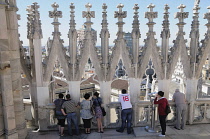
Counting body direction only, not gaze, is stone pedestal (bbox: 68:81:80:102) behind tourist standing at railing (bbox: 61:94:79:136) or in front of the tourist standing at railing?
in front

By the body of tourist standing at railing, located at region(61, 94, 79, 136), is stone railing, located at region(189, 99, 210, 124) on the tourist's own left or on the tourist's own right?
on the tourist's own right

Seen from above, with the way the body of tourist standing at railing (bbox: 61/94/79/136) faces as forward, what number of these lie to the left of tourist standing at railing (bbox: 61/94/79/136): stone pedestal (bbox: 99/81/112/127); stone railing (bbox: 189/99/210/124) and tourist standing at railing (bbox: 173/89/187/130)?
0

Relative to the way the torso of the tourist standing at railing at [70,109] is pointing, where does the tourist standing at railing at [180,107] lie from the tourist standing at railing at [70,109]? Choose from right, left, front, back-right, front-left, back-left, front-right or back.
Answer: right

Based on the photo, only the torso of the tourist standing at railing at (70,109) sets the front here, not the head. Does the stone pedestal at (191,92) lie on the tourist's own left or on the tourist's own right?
on the tourist's own right

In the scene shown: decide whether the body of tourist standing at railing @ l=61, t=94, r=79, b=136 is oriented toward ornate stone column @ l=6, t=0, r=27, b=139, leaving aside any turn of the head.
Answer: no

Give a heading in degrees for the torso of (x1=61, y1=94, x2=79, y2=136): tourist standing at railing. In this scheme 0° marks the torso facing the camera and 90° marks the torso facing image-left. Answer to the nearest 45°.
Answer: approximately 180°

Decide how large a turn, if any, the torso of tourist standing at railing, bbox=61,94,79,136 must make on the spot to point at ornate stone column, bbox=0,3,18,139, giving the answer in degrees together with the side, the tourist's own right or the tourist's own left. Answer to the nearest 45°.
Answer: approximately 135° to the tourist's own left
